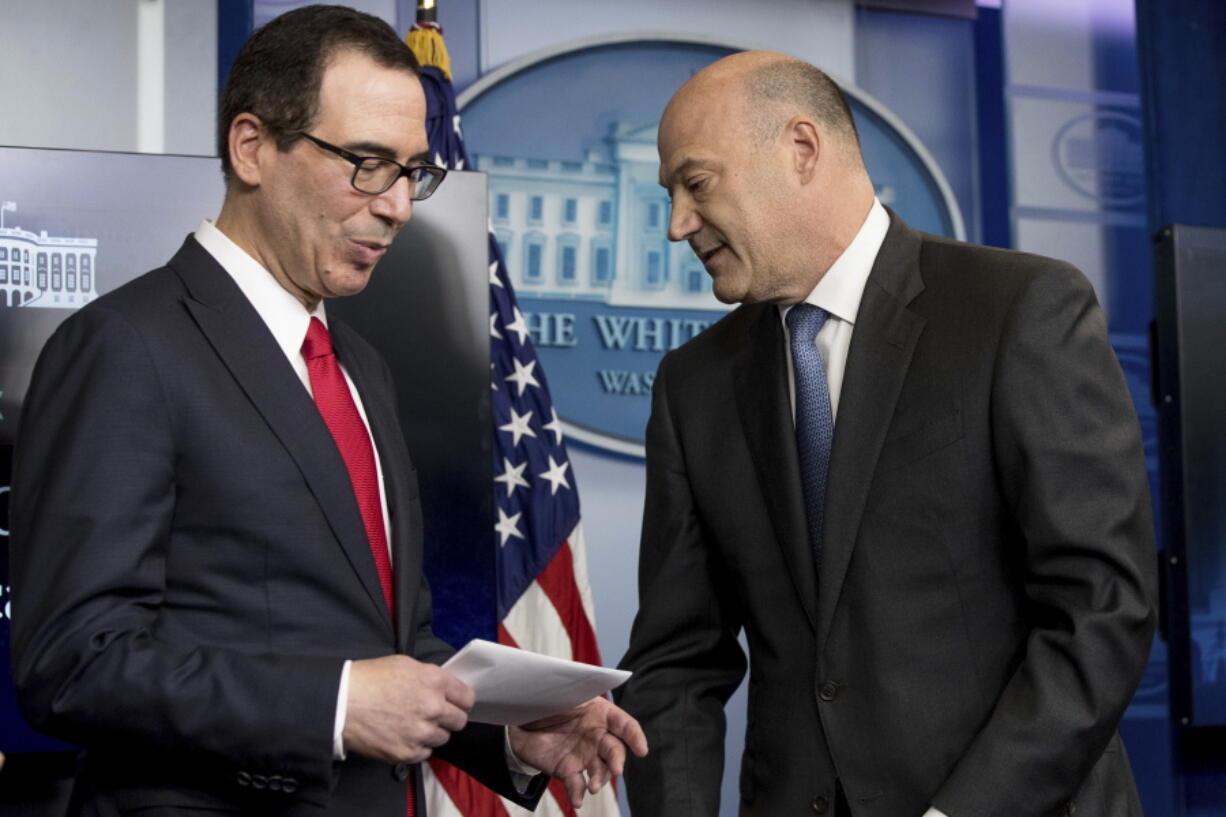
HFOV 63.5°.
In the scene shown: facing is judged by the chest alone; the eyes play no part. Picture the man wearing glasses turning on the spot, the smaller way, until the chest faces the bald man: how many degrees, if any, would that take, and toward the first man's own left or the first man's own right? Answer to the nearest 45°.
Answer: approximately 45° to the first man's own left

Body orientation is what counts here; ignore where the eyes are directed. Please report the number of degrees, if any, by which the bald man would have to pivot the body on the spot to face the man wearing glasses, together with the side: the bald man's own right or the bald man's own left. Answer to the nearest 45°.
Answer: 0° — they already face them

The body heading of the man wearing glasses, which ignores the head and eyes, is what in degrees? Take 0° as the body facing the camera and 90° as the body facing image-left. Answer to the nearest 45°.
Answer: approximately 315°

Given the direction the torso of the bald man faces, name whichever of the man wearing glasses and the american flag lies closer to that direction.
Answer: the man wearing glasses

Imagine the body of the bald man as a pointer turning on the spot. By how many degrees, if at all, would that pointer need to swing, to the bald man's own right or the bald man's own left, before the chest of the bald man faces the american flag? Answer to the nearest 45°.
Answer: approximately 90° to the bald man's own right

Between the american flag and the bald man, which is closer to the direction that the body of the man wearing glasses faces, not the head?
the bald man

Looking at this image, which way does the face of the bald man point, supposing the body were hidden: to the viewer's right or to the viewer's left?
to the viewer's left

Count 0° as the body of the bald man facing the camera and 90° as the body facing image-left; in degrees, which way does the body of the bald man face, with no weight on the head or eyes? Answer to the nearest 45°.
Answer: approximately 45°
